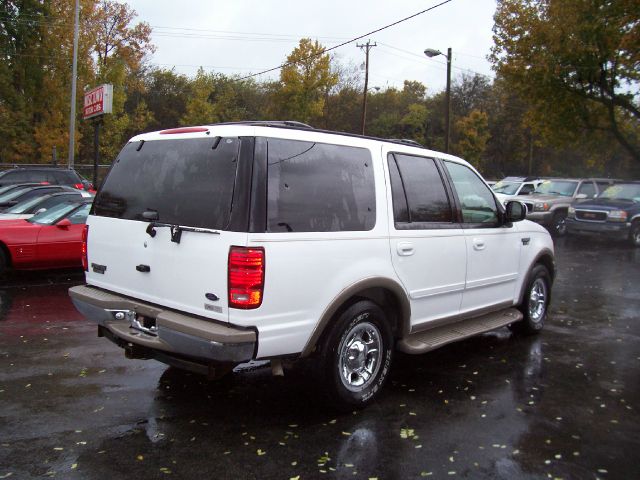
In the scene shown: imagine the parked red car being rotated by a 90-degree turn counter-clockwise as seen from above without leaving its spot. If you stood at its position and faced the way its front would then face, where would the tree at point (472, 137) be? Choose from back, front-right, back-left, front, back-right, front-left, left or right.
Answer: back-left

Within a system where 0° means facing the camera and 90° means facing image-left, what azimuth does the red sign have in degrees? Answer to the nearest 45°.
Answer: approximately 45°

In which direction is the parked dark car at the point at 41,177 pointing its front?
to the viewer's left

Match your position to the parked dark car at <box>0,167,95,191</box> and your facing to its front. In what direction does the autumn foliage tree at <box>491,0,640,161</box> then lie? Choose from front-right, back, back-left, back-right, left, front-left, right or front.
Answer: back

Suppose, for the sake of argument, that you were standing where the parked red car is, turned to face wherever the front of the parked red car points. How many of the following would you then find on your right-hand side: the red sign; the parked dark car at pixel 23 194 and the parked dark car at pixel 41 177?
3

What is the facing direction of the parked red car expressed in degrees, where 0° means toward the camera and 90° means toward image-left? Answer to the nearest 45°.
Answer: approximately 90°

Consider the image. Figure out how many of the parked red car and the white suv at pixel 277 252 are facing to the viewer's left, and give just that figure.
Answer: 1

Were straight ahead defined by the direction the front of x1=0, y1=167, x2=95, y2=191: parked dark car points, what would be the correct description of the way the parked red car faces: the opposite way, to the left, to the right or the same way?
the same way

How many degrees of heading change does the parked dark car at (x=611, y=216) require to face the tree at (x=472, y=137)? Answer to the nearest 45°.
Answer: approximately 135° to its right

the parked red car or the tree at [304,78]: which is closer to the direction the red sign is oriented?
the parked red car

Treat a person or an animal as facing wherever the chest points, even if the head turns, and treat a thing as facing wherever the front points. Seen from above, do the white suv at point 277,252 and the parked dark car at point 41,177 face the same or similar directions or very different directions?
very different directions

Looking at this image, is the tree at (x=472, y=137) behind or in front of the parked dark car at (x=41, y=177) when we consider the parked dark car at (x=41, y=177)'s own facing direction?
behind

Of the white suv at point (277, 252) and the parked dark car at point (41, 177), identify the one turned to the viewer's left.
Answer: the parked dark car

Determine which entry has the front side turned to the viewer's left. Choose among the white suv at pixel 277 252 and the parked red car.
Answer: the parked red car
